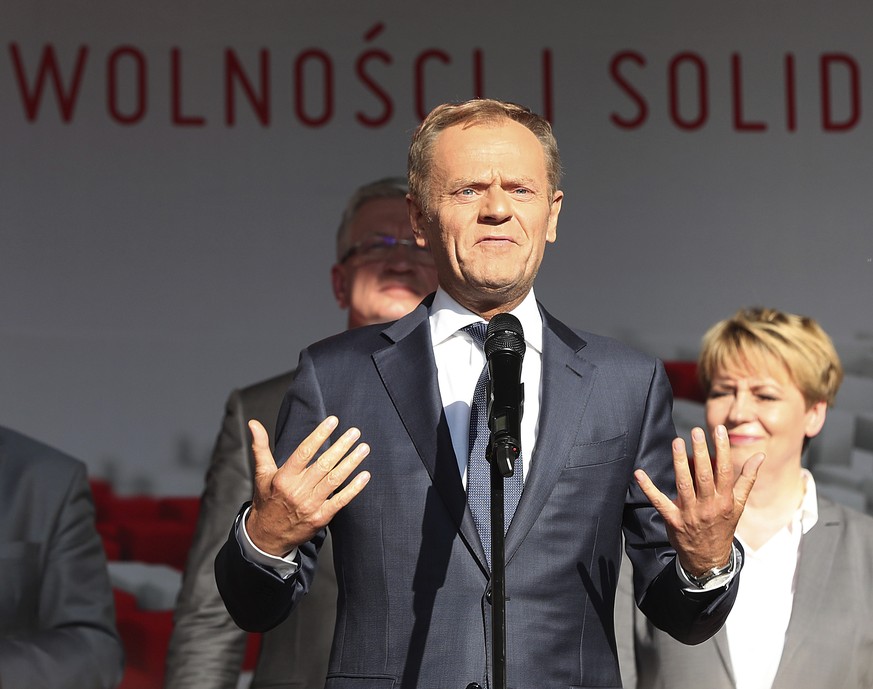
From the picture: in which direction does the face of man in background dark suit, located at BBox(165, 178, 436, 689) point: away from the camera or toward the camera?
toward the camera

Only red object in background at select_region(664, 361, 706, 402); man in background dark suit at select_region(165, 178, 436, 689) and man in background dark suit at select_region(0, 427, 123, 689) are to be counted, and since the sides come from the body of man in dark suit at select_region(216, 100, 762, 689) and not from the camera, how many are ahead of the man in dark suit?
0

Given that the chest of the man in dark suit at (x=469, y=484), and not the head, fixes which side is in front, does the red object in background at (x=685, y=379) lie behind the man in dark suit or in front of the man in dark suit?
behind

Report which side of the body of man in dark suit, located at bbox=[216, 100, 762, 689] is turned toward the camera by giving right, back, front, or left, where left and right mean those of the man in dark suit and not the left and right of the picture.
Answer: front

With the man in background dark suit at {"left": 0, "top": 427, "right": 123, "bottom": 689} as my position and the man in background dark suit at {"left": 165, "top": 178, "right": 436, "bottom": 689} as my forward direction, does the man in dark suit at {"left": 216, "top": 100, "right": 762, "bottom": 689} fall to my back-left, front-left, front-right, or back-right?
front-right

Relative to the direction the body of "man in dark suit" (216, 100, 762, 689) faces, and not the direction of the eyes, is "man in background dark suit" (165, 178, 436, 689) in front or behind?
behind

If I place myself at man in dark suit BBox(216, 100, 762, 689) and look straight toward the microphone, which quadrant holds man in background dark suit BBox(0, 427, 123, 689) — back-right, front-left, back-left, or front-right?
back-right

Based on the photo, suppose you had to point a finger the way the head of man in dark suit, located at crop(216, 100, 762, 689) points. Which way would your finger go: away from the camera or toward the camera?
toward the camera

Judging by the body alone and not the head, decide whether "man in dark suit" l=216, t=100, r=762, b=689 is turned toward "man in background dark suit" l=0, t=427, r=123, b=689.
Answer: no
